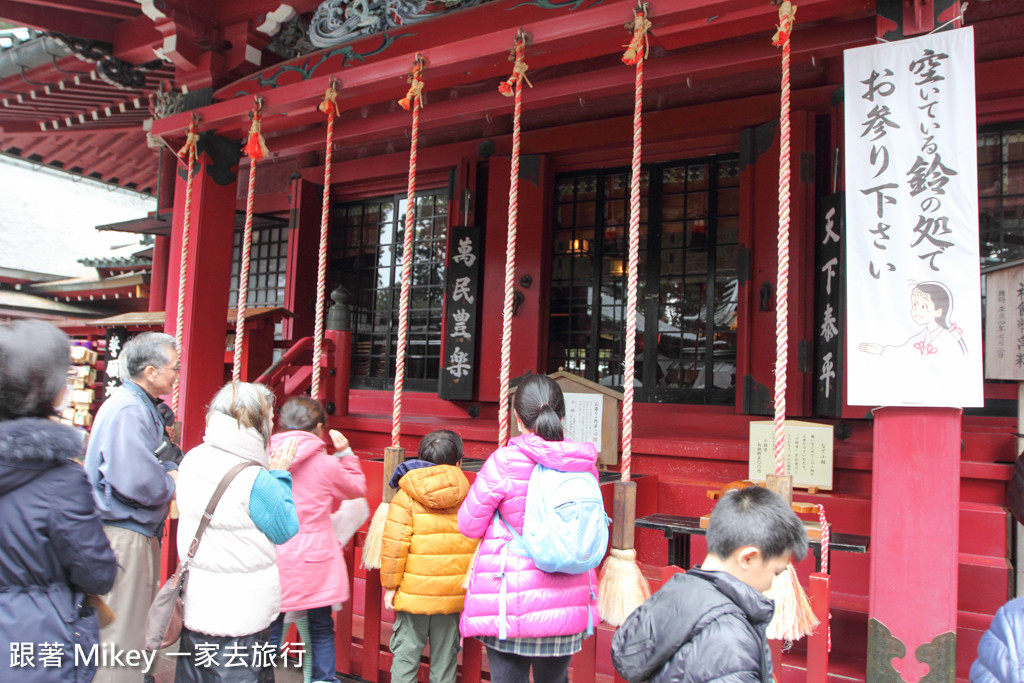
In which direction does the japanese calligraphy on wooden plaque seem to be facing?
toward the camera

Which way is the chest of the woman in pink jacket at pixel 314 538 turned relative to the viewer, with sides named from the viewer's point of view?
facing away from the viewer and to the right of the viewer

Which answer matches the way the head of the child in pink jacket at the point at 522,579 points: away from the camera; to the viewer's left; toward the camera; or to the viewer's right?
away from the camera

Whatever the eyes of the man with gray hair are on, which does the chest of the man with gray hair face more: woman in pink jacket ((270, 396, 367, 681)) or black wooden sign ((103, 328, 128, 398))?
the woman in pink jacket

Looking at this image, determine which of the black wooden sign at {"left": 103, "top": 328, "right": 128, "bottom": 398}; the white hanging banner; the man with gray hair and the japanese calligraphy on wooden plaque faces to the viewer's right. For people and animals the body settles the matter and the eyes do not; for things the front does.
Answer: the man with gray hair

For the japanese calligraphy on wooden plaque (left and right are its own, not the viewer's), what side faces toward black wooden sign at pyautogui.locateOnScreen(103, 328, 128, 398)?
right

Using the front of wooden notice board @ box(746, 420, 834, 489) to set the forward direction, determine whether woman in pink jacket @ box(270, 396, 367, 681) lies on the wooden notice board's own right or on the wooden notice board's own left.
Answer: on the wooden notice board's own right

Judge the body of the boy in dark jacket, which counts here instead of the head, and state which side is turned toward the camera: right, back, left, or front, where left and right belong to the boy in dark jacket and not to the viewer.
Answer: right

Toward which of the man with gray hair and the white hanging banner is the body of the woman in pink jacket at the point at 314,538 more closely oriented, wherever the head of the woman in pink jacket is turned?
the white hanging banner

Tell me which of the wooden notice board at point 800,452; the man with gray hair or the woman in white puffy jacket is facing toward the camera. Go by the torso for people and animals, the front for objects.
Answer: the wooden notice board

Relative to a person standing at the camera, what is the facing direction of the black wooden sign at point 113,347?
facing the viewer

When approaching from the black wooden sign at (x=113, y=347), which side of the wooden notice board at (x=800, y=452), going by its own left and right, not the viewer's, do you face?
right

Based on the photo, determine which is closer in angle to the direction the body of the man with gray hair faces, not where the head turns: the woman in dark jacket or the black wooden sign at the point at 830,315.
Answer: the black wooden sign

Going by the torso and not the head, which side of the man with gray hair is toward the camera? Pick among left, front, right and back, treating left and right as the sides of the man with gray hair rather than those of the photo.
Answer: right

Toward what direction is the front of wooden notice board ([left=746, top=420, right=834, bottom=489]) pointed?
toward the camera
